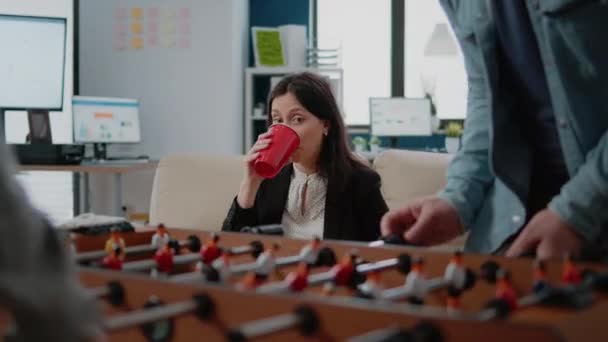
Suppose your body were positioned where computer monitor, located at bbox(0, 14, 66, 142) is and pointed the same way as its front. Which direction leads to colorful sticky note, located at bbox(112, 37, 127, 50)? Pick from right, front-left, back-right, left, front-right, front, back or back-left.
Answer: back-left

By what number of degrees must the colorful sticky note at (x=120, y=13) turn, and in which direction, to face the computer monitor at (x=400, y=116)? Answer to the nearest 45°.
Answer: approximately 90° to its left

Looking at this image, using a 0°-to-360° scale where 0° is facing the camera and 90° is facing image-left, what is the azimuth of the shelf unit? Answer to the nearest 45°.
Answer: approximately 0°

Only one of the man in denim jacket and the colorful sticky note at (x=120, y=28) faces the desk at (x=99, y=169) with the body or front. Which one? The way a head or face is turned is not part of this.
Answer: the colorful sticky note

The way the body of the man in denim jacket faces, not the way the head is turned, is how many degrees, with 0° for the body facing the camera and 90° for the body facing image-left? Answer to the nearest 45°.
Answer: approximately 45°

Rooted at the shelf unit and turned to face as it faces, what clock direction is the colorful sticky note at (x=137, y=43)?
The colorful sticky note is roughly at 2 o'clock from the shelf unit.
